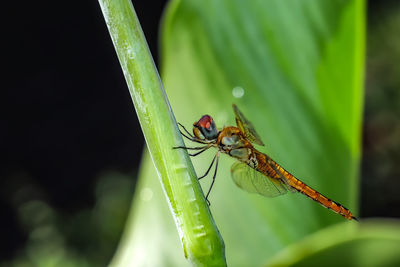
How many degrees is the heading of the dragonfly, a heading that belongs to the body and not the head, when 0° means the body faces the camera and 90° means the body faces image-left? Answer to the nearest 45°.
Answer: approximately 90°
